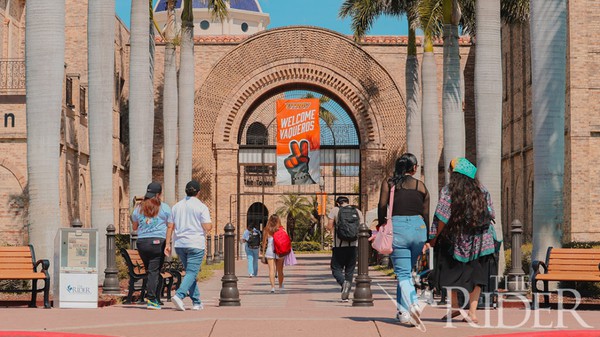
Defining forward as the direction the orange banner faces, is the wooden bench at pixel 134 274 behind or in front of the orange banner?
in front

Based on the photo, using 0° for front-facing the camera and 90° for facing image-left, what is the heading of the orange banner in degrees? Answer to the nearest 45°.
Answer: approximately 0°

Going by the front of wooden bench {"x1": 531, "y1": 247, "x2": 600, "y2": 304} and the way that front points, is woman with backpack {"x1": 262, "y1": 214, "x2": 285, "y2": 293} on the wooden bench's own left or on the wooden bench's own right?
on the wooden bench's own right

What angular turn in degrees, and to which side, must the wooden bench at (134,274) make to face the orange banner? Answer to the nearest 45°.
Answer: approximately 135° to its left

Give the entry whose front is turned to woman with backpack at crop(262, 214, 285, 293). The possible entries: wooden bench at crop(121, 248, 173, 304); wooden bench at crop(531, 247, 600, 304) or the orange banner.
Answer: the orange banner

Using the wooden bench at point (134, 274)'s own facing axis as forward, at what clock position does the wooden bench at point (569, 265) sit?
the wooden bench at point (569, 265) is roughly at 11 o'clock from the wooden bench at point (134, 274).

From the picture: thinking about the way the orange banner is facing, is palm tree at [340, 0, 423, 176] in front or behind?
in front
